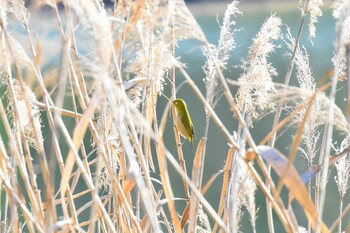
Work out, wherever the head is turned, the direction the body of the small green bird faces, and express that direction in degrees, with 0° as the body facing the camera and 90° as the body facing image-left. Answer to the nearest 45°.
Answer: approximately 90°
